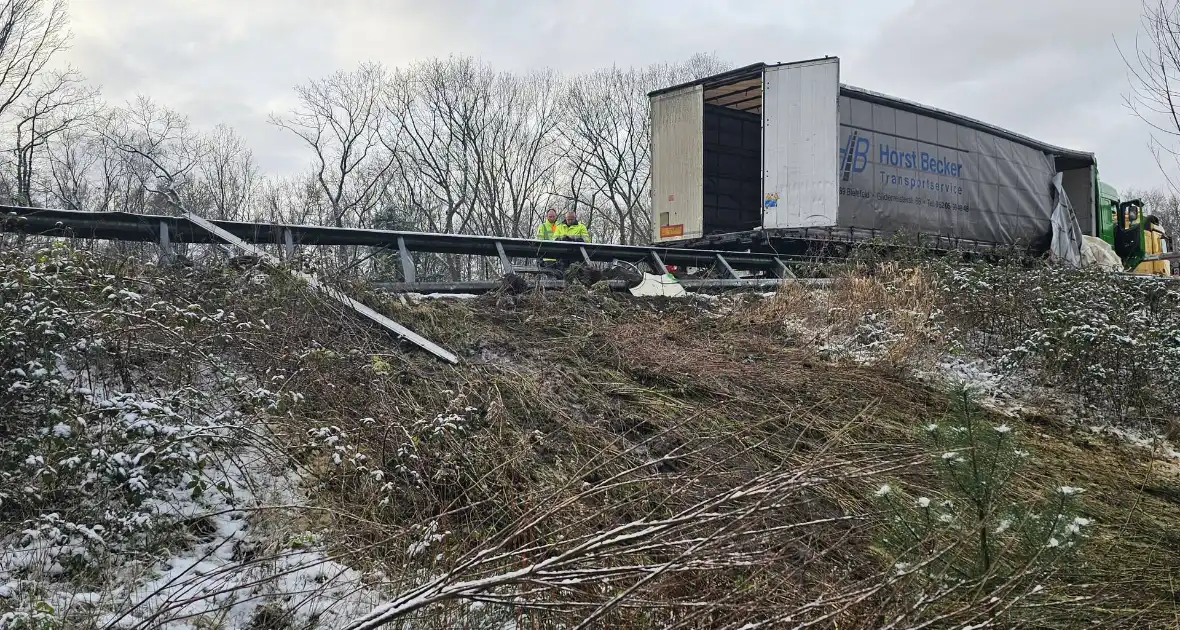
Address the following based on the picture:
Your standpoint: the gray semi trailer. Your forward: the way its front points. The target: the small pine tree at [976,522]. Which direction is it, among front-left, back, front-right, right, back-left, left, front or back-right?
back-right

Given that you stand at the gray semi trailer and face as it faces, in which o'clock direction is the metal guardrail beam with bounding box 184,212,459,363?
The metal guardrail beam is roughly at 5 o'clock from the gray semi trailer.

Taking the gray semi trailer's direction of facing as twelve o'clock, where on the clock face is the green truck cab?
The green truck cab is roughly at 12 o'clock from the gray semi trailer.

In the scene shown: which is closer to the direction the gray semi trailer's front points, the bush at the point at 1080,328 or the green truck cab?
the green truck cab

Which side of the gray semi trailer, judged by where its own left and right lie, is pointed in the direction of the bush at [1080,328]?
right

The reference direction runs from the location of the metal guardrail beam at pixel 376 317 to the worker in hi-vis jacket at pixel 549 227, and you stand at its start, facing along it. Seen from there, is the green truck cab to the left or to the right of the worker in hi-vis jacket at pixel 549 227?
right

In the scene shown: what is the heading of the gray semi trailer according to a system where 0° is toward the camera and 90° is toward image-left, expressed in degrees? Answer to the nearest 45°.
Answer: approximately 225°

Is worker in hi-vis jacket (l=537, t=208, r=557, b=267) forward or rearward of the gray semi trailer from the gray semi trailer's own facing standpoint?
rearward
